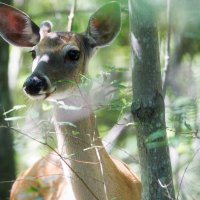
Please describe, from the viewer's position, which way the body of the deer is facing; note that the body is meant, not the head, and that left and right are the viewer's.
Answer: facing the viewer

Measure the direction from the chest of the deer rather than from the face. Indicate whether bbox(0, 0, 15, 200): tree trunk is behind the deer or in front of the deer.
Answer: behind

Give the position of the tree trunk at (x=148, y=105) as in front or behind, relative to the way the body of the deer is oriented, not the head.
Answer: in front
